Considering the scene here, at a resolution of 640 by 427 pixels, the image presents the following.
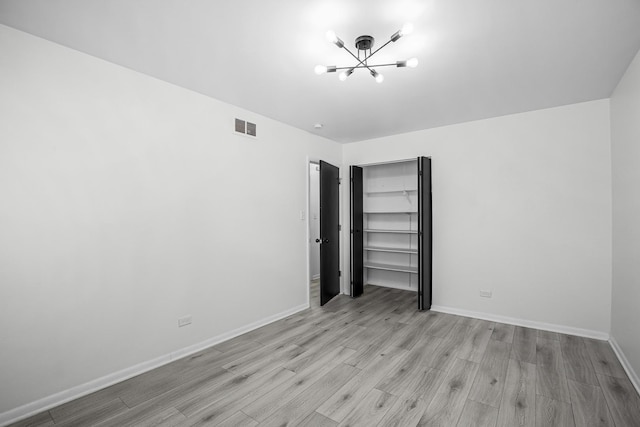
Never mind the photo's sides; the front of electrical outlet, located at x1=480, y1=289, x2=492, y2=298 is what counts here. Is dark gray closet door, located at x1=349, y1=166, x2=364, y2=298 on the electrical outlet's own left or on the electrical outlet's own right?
on the electrical outlet's own right

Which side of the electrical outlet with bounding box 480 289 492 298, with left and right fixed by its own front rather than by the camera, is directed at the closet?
right

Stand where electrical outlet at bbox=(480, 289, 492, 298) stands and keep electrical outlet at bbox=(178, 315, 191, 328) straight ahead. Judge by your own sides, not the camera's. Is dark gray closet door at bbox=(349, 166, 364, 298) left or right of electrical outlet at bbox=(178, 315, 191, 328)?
right

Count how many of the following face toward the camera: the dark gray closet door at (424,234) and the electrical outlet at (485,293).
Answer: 1

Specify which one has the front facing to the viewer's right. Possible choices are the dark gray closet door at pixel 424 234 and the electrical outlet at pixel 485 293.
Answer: the dark gray closet door

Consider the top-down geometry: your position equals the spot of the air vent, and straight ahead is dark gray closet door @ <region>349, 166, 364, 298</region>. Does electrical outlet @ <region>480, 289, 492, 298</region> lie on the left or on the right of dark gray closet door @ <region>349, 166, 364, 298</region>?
right
